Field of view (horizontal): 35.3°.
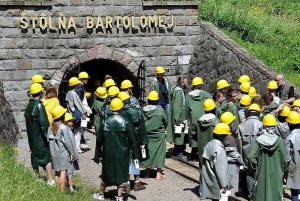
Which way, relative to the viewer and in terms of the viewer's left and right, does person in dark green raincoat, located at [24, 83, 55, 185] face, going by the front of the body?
facing away from the viewer and to the right of the viewer

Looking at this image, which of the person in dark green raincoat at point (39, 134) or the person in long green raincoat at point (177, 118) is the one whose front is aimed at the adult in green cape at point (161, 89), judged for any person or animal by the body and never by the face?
the person in dark green raincoat at point (39, 134)

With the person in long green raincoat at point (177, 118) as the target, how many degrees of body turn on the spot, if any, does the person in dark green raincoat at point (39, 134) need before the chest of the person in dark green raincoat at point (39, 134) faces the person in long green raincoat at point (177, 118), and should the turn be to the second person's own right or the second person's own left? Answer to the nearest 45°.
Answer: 0° — they already face them

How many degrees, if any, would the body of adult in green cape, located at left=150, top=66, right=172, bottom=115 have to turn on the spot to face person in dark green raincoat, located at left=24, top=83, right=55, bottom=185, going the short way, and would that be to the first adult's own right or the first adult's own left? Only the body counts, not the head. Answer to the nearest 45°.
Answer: approximately 45° to the first adult's own right

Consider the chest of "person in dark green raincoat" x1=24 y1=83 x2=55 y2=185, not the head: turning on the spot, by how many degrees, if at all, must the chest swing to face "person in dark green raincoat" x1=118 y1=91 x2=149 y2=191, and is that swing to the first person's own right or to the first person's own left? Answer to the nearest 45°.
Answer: approximately 45° to the first person's own right

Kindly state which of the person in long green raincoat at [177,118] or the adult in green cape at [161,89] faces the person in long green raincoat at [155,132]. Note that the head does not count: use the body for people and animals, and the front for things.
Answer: the adult in green cape at [161,89]
